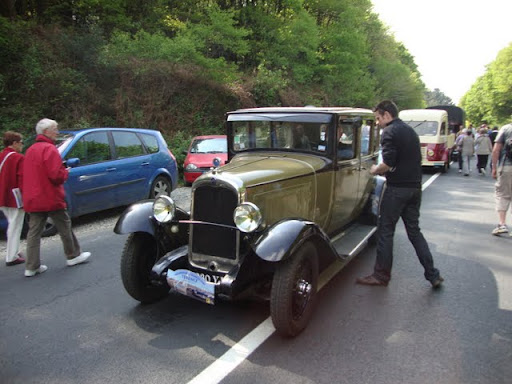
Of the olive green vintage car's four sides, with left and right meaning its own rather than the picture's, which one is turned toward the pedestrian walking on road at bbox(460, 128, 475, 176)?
back

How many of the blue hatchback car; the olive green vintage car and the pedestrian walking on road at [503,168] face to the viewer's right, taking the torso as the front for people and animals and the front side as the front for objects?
0

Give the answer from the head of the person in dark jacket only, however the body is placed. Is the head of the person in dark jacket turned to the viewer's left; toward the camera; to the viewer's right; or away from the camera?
to the viewer's left

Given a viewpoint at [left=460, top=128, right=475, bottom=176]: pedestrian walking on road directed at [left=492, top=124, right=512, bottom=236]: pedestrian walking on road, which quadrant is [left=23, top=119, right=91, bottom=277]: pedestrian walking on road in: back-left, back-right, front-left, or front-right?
front-right

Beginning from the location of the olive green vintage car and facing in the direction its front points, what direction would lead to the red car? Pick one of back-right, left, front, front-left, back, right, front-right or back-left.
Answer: back-right

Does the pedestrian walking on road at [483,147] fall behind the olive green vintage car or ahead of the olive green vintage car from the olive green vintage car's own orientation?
behind

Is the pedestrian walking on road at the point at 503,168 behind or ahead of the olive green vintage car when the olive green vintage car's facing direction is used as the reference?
behind

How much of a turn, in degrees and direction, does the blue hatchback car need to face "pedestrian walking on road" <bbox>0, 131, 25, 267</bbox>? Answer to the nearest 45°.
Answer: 0° — it already faces them

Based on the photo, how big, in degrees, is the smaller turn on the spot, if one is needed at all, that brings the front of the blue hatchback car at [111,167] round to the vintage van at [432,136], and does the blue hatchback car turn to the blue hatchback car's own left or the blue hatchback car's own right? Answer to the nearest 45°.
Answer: approximately 135° to the blue hatchback car's own left

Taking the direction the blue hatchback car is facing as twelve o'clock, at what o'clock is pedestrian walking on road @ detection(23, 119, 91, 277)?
The pedestrian walking on road is roughly at 11 o'clock from the blue hatchback car.

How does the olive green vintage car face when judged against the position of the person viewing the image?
facing the viewer and to the left of the viewer

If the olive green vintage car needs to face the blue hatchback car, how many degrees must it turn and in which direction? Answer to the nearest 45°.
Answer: approximately 90° to its right

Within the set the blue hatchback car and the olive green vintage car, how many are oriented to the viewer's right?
0

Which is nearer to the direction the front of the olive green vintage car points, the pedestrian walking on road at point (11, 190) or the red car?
the pedestrian walking on road
